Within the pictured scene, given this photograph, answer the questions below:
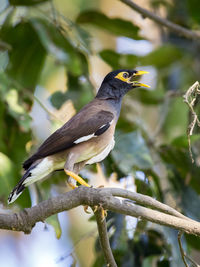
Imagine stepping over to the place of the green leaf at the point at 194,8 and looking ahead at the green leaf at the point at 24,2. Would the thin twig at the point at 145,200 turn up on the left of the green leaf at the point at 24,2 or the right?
left

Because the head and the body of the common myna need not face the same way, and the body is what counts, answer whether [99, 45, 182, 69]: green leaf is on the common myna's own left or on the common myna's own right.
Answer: on the common myna's own left

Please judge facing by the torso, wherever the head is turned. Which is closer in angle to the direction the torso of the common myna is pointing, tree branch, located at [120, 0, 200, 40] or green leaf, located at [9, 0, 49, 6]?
the tree branch

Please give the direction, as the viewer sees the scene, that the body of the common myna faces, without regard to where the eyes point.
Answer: to the viewer's right

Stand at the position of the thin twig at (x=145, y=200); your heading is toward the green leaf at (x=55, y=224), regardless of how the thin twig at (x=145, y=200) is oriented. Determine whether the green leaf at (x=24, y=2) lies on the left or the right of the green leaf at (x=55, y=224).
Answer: right

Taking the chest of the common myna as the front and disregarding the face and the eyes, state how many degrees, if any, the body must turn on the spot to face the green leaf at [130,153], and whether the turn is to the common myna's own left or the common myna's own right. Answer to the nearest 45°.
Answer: approximately 45° to the common myna's own left

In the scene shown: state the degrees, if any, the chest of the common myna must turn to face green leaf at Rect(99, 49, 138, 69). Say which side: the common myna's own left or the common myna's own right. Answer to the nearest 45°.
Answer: approximately 45° to the common myna's own left

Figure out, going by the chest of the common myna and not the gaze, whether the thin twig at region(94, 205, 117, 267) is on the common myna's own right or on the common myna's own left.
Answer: on the common myna's own right
